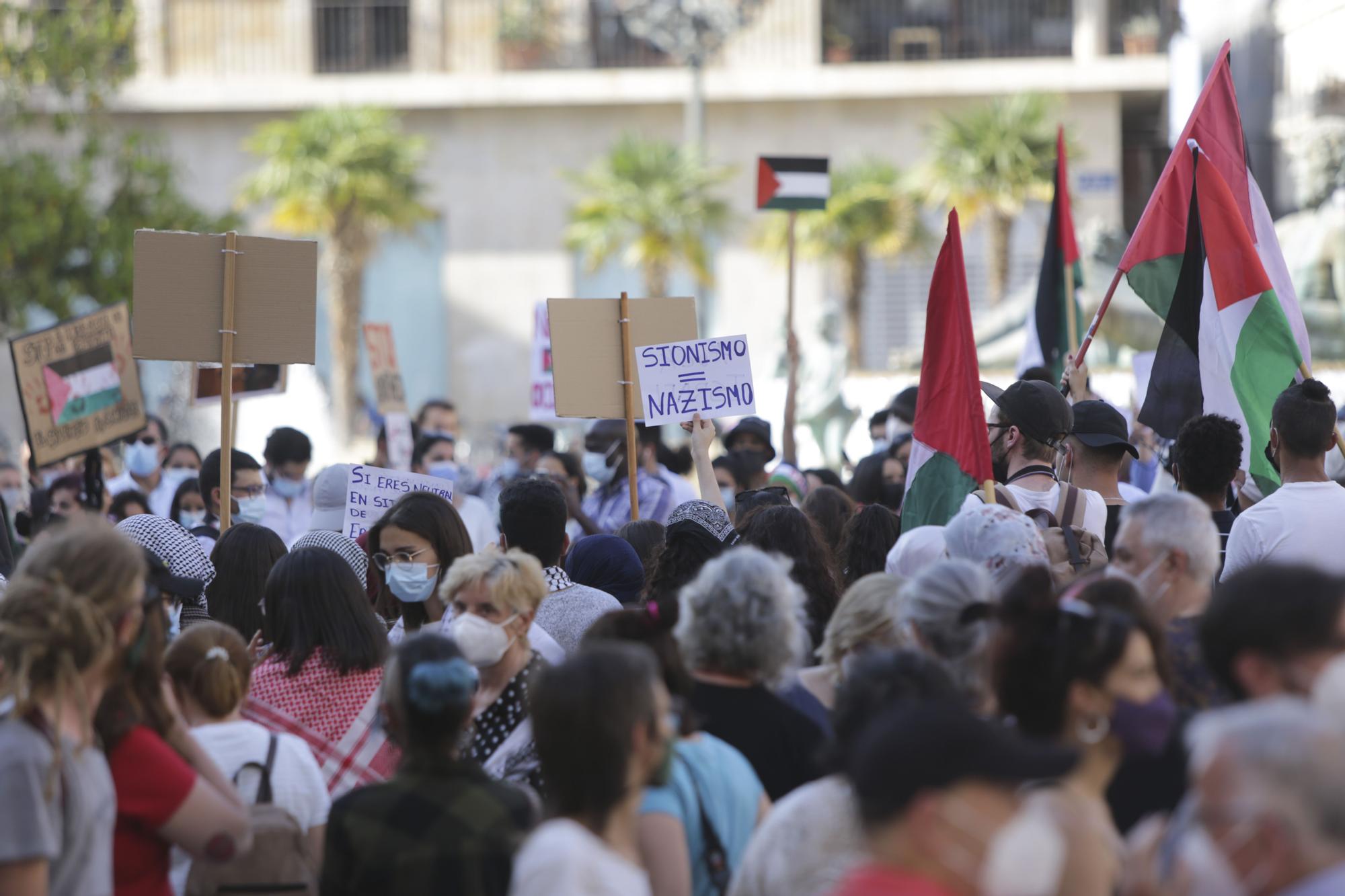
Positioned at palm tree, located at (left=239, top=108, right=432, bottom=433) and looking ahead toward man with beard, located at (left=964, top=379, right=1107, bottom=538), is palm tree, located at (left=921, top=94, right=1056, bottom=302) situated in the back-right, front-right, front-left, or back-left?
front-left

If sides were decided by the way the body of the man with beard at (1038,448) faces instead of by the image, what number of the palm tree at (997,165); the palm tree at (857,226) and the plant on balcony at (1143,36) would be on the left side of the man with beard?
0

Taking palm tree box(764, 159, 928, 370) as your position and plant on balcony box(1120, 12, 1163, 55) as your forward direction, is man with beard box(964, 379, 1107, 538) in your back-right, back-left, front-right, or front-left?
back-right

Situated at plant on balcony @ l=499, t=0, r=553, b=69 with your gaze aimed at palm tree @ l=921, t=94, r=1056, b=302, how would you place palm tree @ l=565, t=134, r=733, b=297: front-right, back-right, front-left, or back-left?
front-right

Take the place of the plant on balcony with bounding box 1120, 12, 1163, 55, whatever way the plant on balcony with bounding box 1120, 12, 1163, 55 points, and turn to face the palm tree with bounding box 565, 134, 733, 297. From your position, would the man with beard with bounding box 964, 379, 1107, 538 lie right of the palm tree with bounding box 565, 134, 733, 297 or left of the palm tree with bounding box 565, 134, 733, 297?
left
